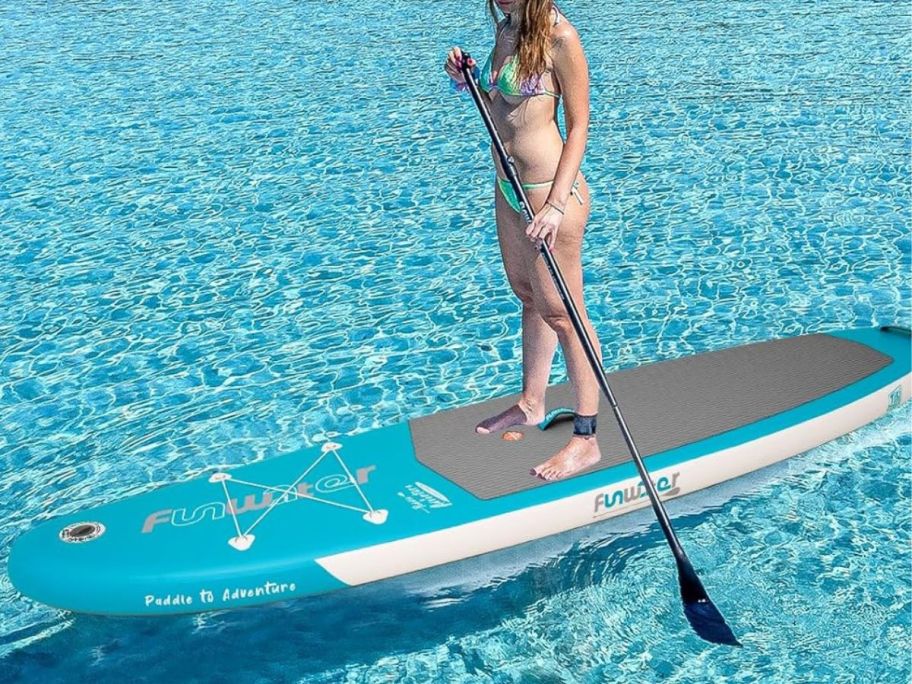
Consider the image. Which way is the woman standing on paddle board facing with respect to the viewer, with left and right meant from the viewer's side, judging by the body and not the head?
facing the viewer and to the left of the viewer

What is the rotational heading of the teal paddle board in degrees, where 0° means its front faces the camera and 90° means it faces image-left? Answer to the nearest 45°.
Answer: approximately 45°
